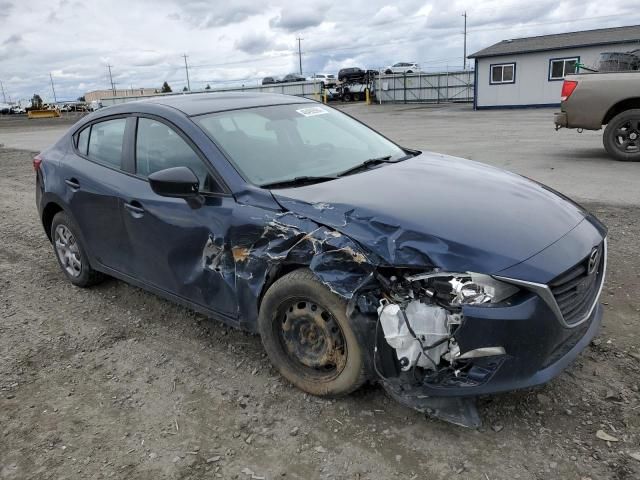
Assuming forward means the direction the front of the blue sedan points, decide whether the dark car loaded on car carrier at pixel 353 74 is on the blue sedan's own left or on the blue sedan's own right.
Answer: on the blue sedan's own left

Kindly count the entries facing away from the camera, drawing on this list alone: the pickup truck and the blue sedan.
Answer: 0

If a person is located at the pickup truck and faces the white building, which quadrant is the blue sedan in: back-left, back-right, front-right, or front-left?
back-left

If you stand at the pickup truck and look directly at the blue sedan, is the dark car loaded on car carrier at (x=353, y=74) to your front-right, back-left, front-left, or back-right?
back-right

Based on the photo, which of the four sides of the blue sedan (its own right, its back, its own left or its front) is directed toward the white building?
left

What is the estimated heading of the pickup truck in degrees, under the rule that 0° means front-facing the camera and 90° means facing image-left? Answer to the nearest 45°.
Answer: approximately 270°

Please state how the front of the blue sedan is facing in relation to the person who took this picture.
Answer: facing the viewer and to the right of the viewer

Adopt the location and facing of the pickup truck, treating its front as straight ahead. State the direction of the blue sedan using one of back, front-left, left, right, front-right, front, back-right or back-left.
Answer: right

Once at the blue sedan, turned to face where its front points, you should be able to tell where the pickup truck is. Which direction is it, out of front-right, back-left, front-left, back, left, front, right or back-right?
left
